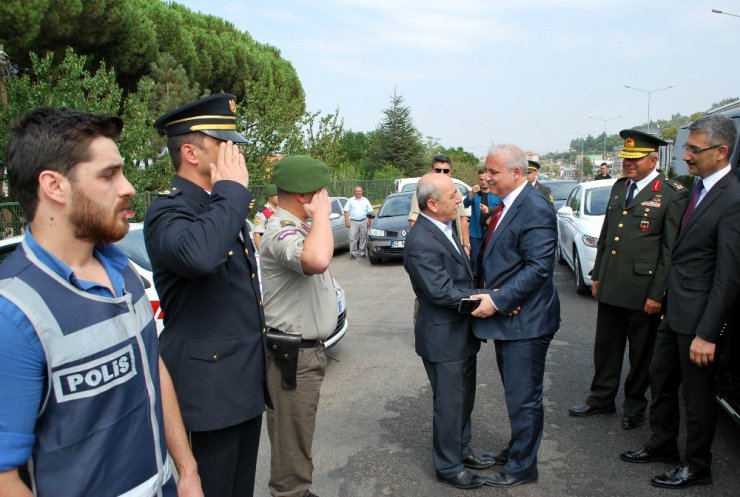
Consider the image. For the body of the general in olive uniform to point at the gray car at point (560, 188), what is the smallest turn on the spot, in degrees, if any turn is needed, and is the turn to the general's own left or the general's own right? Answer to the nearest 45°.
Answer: approximately 135° to the general's own right

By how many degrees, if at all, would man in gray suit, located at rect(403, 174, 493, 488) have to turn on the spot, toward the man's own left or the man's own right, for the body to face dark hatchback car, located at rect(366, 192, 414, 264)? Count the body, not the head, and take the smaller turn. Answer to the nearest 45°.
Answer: approximately 90° to the man's own left

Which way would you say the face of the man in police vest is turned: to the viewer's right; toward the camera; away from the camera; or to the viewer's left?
to the viewer's right

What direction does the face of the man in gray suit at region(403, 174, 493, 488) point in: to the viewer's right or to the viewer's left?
to the viewer's right

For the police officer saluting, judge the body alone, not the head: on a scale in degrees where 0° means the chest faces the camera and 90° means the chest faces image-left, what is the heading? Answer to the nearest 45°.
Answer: approximately 270°

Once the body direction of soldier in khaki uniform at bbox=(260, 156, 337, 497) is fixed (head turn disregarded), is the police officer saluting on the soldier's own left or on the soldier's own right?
on the soldier's own right

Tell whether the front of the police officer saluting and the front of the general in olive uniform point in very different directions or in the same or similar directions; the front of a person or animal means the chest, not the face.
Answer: very different directions

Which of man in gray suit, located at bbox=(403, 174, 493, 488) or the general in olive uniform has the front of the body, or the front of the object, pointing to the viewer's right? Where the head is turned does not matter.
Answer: the man in gray suit

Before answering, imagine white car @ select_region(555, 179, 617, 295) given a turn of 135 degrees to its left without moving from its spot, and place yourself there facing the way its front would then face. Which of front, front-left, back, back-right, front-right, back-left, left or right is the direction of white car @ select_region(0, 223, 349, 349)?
back-left

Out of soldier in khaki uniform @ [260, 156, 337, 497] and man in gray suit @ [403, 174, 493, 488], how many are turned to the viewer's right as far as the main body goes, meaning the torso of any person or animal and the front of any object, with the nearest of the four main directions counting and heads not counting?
2

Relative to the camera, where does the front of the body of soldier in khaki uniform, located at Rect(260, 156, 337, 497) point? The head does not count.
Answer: to the viewer's right

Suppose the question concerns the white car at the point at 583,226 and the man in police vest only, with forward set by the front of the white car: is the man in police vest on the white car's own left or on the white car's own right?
on the white car's own right

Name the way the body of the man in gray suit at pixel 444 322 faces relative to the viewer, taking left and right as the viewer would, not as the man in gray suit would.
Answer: facing to the right of the viewer
